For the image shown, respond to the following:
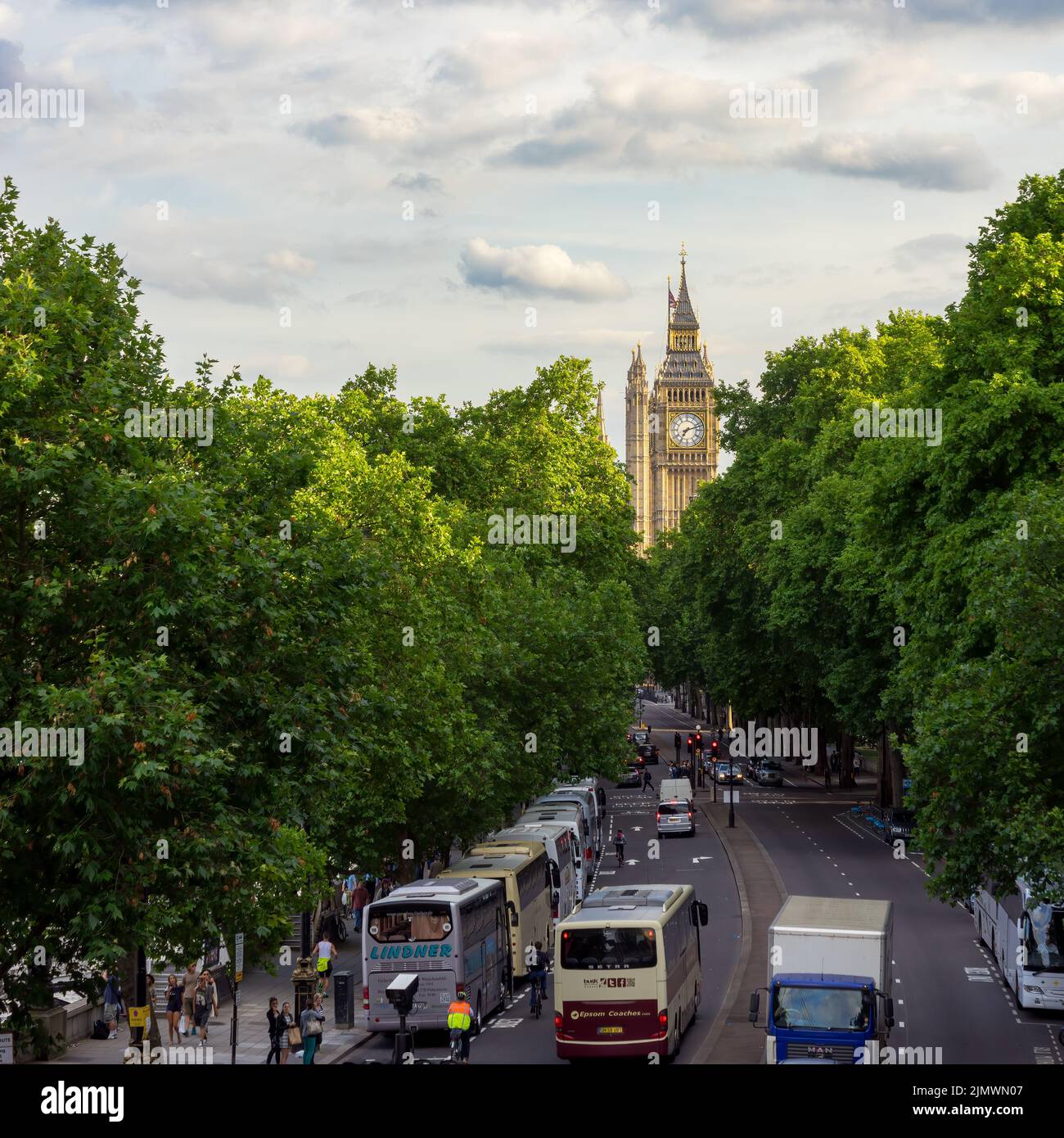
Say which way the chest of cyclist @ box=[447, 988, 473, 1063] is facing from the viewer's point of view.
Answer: away from the camera

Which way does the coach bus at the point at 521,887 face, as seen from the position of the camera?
facing away from the viewer and to the right of the viewer

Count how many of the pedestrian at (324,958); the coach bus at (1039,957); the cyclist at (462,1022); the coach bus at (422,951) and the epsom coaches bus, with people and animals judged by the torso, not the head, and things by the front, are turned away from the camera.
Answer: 4

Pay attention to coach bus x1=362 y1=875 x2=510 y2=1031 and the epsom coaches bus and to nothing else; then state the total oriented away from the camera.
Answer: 2

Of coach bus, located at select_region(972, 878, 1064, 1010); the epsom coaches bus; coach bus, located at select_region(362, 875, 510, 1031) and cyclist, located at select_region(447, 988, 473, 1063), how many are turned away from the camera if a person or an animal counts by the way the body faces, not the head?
3

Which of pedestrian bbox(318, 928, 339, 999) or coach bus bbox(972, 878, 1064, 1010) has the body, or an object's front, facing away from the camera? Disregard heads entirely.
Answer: the pedestrian

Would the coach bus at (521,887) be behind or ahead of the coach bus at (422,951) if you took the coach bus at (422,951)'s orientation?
ahead

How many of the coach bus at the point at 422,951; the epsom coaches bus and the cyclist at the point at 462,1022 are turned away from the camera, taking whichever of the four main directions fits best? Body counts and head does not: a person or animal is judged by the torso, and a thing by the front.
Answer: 3

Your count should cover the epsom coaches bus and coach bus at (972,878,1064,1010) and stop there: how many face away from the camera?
1

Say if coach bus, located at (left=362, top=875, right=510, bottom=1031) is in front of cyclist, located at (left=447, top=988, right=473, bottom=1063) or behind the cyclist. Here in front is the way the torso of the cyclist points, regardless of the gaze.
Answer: in front

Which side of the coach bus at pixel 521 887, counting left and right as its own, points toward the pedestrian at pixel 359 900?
left

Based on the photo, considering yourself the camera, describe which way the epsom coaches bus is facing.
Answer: facing away from the viewer

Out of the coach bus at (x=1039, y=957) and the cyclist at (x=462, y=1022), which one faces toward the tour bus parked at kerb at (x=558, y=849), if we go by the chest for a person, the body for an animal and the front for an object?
the cyclist

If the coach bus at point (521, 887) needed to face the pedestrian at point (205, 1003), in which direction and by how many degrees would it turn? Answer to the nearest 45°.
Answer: approximately 180°
